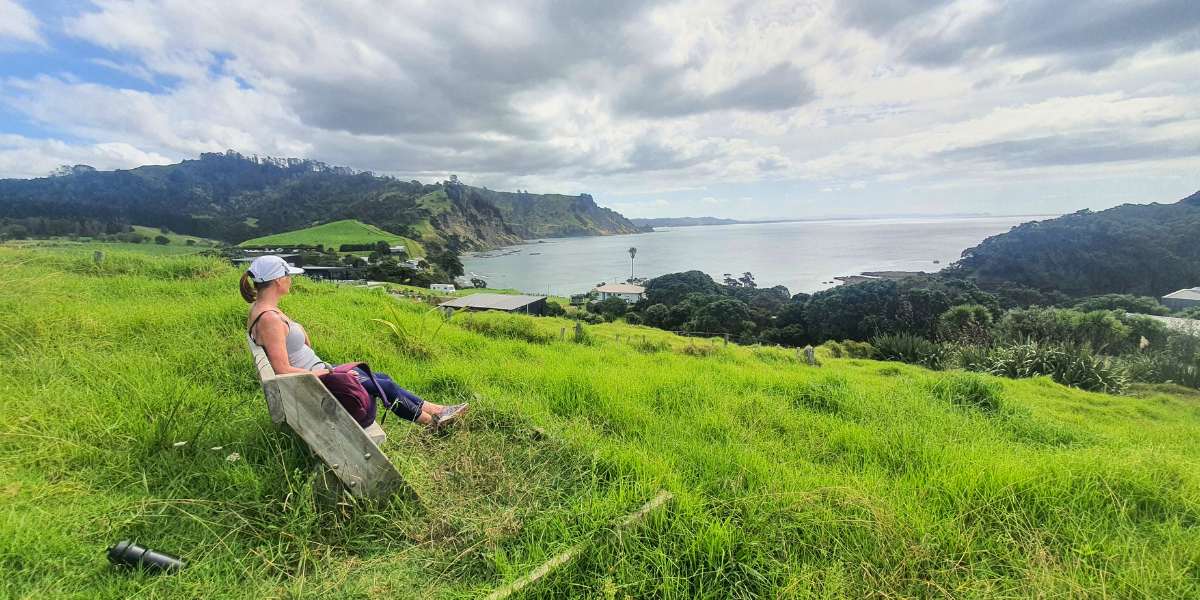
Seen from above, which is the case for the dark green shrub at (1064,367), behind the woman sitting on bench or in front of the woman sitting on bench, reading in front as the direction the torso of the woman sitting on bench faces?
in front

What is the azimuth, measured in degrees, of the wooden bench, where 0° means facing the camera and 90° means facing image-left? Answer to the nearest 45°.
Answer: approximately 270°

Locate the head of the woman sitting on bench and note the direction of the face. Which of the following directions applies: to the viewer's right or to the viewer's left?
to the viewer's right

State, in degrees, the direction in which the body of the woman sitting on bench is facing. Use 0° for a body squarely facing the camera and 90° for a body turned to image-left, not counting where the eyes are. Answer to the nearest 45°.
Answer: approximately 270°

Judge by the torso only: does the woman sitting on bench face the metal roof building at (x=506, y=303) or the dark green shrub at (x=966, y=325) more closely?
the dark green shrub

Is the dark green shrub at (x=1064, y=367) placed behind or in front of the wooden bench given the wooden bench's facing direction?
in front
